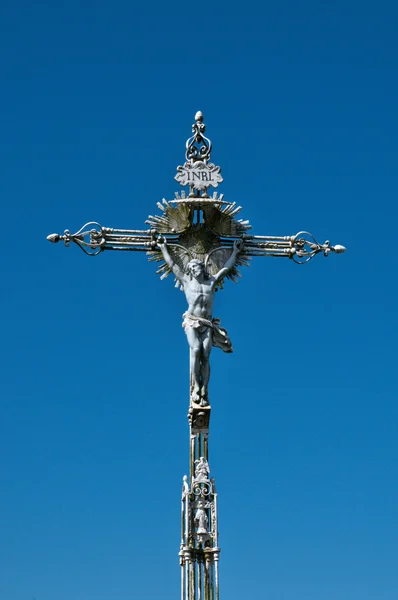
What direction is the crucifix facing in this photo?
toward the camera
